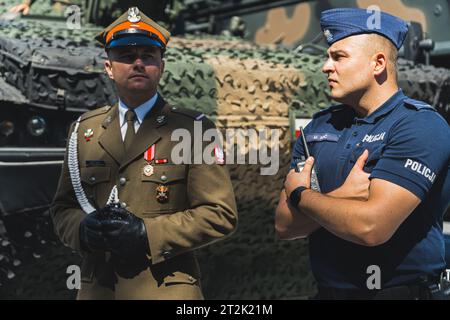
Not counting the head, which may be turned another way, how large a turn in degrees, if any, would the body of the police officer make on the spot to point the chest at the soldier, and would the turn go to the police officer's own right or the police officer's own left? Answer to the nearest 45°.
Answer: approximately 45° to the police officer's own right

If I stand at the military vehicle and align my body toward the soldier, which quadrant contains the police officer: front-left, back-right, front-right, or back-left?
front-left

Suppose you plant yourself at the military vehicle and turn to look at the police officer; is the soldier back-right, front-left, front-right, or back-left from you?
front-right

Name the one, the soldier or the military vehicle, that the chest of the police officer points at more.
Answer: the soldier

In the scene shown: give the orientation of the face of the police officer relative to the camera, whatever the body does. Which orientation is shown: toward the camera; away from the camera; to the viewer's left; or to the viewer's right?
to the viewer's left

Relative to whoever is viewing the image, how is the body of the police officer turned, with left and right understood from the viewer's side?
facing the viewer and to the left of the viewer
